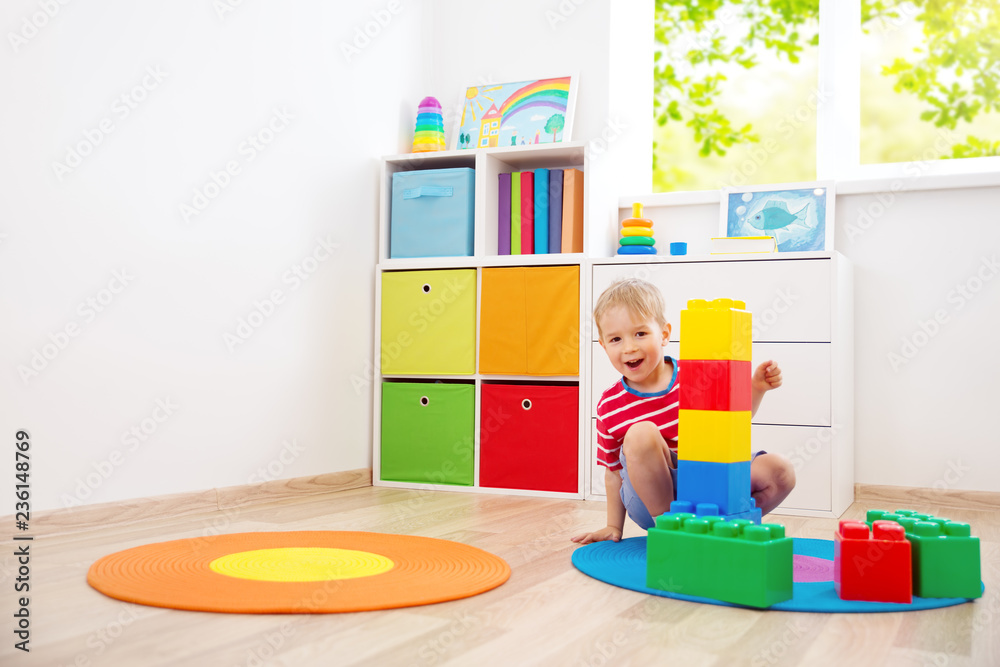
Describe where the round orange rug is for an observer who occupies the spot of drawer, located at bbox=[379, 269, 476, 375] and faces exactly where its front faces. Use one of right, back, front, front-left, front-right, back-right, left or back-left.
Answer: front

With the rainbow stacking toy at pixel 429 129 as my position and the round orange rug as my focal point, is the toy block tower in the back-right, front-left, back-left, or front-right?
front-left

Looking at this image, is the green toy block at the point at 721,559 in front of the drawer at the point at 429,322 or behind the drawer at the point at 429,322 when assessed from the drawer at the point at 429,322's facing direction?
in front

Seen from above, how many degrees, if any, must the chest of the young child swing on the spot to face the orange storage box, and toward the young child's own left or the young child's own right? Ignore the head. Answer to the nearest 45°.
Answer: approximately 135° to the young child's own right

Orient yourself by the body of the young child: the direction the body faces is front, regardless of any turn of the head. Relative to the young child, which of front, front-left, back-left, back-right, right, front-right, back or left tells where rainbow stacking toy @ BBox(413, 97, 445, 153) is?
back-right

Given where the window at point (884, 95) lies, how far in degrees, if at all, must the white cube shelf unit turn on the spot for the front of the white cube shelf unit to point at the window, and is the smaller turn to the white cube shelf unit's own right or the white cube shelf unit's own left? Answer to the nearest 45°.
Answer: approximately 90° to the white cube shelf unit's own left

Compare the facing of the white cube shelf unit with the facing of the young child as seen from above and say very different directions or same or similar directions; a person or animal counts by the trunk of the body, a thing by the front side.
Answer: same or similar directions

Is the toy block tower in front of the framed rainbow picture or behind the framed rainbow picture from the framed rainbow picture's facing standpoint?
in front

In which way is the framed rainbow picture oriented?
toward the camera

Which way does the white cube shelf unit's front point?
toward the camera

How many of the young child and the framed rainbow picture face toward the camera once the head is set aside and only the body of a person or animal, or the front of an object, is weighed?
2

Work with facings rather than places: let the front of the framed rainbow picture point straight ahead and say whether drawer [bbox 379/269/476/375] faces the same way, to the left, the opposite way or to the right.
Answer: the same way
